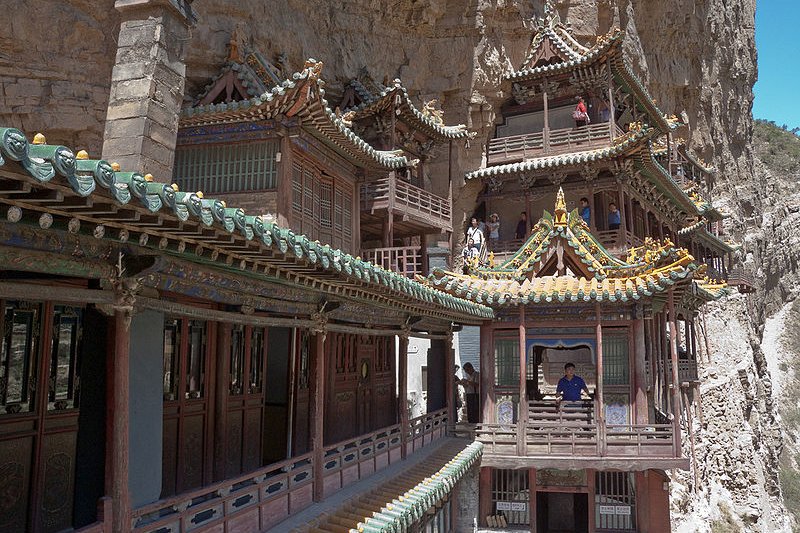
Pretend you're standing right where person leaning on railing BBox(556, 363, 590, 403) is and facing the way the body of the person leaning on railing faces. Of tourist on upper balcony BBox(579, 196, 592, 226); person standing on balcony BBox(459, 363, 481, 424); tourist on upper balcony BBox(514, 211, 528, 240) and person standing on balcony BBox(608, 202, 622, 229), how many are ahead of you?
0

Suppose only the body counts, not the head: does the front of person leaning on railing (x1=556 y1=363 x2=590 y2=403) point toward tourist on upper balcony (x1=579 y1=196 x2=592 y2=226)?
no

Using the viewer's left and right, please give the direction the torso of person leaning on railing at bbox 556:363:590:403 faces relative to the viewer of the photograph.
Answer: facing the viewer

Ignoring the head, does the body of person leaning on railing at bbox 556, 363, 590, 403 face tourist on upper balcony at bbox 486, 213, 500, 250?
no

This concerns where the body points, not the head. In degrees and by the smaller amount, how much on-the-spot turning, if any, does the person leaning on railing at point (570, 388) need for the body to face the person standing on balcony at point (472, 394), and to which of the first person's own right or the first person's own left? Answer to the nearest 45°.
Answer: approximately 135° to the first person's own right

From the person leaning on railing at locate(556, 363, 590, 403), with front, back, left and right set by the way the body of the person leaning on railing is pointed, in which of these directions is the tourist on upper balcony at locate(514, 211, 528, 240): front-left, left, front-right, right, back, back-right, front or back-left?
back

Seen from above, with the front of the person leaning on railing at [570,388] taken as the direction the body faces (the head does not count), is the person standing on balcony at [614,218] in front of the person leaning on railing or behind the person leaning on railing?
behind

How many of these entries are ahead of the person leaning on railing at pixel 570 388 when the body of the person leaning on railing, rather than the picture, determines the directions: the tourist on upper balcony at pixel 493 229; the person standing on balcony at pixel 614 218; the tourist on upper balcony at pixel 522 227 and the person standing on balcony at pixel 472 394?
0
